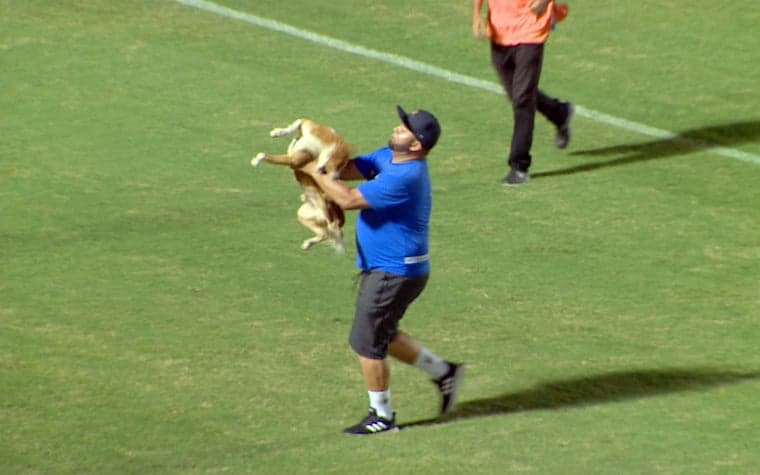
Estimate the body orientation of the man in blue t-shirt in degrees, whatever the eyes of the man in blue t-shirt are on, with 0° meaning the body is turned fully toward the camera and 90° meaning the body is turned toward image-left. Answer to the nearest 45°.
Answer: approximately 90°
